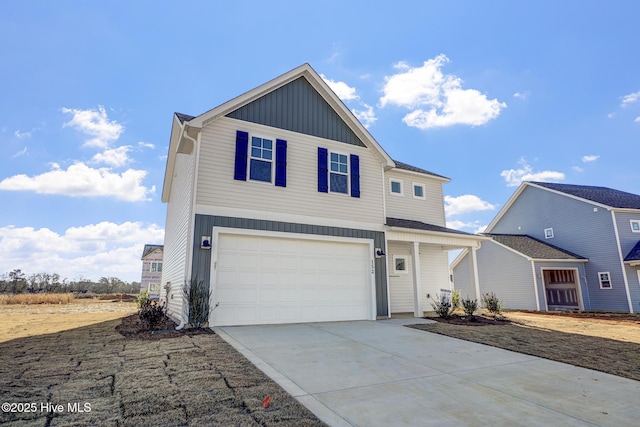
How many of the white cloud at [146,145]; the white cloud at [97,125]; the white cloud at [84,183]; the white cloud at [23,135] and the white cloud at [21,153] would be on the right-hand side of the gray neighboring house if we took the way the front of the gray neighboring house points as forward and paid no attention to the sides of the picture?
5

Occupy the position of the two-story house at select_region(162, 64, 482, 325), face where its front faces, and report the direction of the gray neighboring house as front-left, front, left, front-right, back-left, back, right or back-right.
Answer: left

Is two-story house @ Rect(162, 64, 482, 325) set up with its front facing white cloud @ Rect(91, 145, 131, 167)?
no

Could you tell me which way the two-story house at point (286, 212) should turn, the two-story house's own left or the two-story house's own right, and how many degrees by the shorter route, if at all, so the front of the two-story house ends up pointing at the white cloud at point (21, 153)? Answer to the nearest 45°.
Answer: approximately 135° to the two-story house's own right

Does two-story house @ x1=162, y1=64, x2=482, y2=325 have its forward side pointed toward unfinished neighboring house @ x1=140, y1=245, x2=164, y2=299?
no

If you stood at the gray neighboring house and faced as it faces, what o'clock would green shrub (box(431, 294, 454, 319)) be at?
The green shrub is roughly at 2 o'clock from the gray neighboring house.

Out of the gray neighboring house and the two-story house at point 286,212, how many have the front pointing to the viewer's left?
0

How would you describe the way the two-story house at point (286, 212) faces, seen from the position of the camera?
facing the viewer and to the right of the viewer

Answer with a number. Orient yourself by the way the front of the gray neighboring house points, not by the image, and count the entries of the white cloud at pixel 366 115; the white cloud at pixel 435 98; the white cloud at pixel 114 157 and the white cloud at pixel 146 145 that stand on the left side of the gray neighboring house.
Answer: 0
